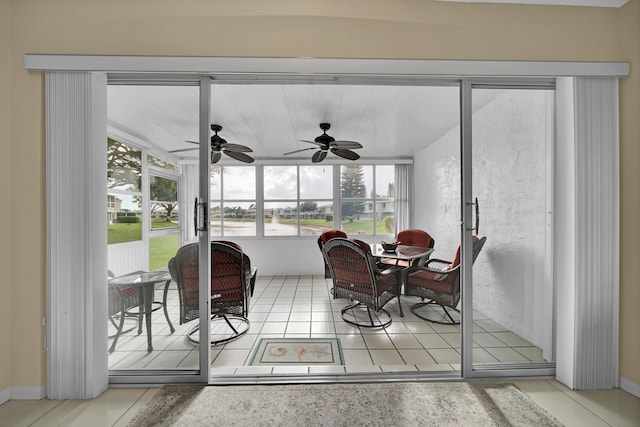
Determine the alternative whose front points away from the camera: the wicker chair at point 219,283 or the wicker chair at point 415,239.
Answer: the wicker chair at point 219,283

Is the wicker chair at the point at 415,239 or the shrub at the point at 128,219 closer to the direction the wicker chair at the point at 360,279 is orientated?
the wicker chair

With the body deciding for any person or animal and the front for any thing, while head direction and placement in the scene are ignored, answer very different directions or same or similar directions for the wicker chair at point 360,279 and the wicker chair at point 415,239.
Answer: very different directions

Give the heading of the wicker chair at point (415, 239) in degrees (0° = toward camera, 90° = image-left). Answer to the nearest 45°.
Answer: approximately 45°

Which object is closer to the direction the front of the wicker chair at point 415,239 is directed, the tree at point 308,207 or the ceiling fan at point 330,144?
the ceiling fan

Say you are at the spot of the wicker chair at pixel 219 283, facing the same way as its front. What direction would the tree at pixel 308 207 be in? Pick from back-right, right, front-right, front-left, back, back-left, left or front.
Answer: front-right

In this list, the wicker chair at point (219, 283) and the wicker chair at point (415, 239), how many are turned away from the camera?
1

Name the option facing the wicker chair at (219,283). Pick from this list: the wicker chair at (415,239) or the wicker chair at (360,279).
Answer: the wicker chair at (415,239)

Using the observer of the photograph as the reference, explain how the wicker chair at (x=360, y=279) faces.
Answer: facing away from the viewer and to the right of the viewer

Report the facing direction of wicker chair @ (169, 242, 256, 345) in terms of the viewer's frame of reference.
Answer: facing away from the viewer

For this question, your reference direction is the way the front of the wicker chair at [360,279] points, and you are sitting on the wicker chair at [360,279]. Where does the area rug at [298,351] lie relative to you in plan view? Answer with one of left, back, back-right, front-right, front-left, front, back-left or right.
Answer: back

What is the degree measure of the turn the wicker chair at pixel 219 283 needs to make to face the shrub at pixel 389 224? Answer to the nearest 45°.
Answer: approximately 45° to its right
